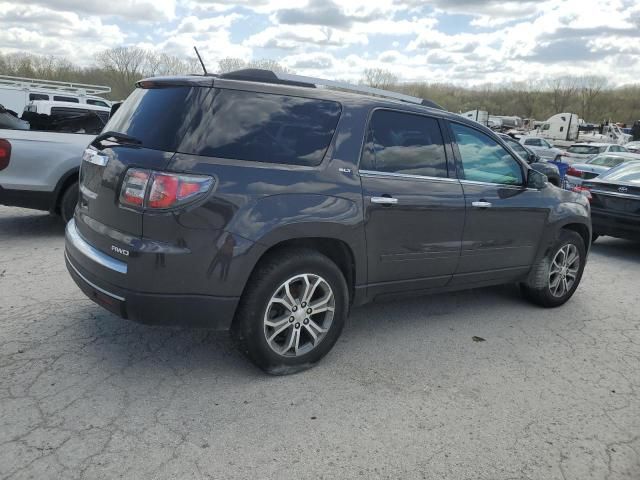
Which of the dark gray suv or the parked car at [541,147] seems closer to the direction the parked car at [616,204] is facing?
the parked car

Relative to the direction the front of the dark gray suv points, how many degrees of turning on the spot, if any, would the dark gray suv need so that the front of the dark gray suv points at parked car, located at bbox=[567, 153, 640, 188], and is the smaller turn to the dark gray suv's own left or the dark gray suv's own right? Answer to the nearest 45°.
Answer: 0° — it already faces it

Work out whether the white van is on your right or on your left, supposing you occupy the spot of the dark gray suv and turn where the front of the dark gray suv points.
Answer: on your left

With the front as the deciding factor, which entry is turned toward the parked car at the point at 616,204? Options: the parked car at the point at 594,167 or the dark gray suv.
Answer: the dark gray suv

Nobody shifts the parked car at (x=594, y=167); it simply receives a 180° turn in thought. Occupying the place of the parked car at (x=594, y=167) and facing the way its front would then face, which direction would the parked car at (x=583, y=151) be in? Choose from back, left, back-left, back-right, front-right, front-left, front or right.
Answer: back-right

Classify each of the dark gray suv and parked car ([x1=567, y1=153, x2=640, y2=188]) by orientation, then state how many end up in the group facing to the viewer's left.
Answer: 0

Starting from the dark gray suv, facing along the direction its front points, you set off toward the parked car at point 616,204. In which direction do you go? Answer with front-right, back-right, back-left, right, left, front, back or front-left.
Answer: front

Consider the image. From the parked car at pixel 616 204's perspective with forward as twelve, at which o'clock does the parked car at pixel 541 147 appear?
the parked car at pixel 541 147 is roughly at 10 o'clock from the parked car at pixel 616 204.

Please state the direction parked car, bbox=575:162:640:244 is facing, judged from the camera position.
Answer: facing away from the viewer and to the right of the viewer

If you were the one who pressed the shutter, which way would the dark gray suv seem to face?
facing away from the viewer and to the right of the viewer

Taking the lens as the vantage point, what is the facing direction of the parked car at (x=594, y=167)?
facing away from the viewer and to the right of the viewer

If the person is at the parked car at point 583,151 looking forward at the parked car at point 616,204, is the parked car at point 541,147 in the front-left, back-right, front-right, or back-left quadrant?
back-right

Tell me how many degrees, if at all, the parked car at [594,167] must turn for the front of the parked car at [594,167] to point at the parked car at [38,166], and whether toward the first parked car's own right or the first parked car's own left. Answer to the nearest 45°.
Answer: approximately 180°
